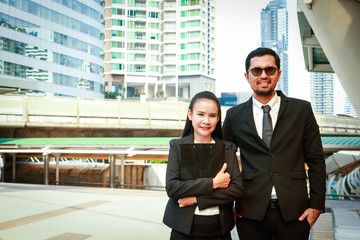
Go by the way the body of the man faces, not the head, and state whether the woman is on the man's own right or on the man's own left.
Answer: on the man's own right

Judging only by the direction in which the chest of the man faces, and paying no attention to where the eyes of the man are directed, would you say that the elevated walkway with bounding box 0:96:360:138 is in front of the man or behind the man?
behind

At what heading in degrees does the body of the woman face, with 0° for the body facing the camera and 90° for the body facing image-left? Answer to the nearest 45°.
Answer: approximately 0°

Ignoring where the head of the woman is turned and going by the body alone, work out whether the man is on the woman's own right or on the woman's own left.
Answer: on the woman's own left

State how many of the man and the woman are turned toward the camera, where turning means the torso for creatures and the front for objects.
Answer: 2

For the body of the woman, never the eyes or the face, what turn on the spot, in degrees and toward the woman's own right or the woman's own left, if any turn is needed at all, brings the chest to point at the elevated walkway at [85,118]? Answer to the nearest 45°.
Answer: approximately 180°
